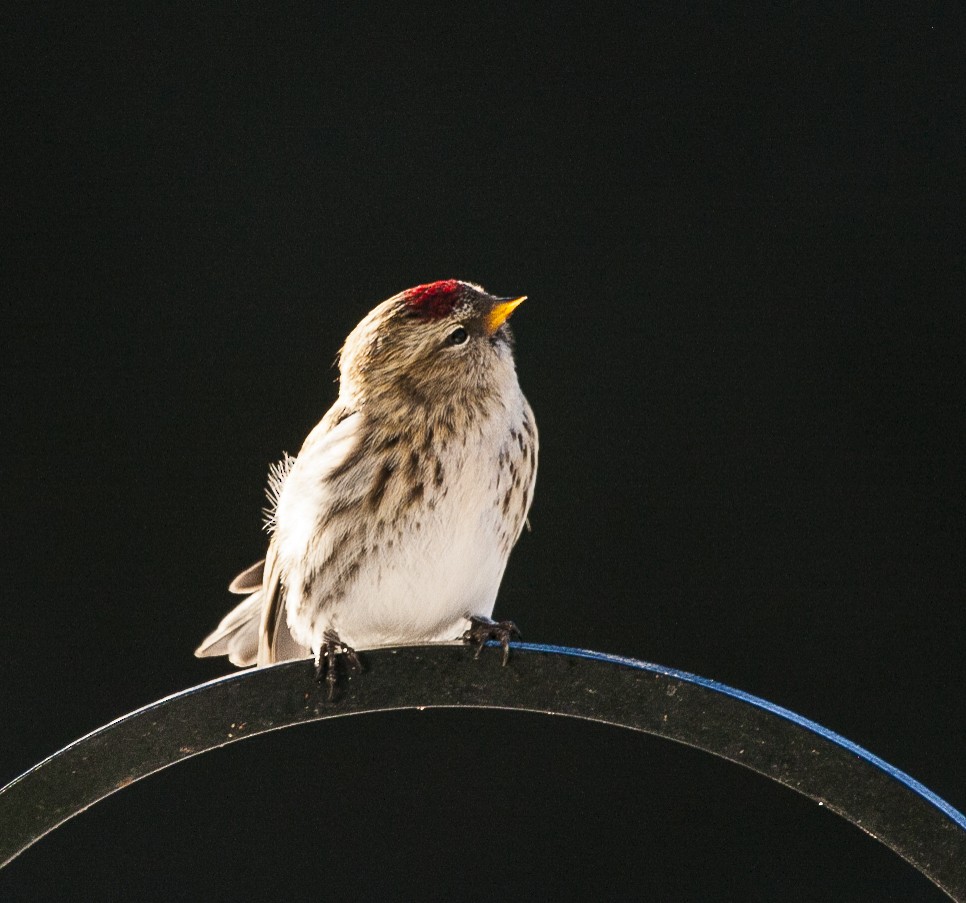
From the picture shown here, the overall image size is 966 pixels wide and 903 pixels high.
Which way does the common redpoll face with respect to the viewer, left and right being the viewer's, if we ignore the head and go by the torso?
facing the viewer and to the right of the viewer
